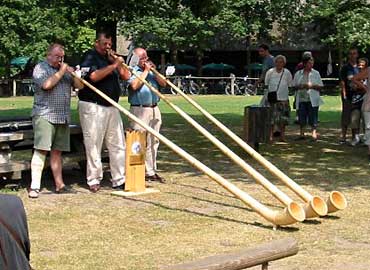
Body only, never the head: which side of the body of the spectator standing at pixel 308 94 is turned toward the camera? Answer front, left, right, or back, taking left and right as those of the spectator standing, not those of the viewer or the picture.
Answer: front

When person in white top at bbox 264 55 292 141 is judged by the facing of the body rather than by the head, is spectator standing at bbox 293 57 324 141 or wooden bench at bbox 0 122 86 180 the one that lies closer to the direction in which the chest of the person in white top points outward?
the wooden bench

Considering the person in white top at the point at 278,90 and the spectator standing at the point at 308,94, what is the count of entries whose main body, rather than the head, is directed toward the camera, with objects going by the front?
2

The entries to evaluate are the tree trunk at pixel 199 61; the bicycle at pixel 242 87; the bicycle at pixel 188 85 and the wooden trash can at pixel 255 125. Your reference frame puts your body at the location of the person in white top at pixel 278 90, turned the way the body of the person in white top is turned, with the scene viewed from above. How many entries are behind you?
3

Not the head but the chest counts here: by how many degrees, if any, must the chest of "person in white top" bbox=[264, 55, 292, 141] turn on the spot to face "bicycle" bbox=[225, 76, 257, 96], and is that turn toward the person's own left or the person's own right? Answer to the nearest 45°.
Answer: approximately 180°

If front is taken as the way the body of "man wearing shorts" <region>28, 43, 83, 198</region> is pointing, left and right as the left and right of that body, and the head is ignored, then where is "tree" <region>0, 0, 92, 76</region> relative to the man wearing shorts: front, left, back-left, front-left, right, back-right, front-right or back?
back-left

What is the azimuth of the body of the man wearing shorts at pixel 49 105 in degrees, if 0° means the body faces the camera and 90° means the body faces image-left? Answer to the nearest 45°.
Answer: approximately 315°

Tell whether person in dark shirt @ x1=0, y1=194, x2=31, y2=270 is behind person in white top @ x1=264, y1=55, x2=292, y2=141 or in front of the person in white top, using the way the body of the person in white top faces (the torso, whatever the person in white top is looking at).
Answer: in front

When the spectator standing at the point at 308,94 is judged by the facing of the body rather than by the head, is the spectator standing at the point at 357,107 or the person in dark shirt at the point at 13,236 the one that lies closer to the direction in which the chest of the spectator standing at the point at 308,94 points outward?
the person in dark shirt

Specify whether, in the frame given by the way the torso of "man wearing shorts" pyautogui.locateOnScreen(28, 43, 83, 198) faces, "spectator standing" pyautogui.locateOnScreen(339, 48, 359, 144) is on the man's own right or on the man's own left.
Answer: on the man's own left

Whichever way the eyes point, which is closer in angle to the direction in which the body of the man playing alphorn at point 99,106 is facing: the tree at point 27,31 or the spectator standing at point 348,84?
the spectator standing

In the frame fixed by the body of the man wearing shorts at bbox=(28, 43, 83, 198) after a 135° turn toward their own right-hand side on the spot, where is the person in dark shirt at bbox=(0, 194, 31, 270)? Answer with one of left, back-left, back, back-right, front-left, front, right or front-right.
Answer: left

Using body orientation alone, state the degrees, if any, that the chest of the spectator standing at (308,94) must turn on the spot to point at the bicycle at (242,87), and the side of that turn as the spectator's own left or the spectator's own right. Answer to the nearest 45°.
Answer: approximately 180°

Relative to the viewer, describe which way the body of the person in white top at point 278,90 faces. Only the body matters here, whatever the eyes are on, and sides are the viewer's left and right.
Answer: facing the viewer

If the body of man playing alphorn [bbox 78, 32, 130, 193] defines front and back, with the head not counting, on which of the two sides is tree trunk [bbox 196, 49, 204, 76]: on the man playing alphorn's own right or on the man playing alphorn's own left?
on the man playing alphorn's own left

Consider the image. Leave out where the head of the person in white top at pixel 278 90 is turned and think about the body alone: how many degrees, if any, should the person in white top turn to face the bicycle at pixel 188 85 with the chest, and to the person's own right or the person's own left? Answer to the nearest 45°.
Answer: approximately 180°
